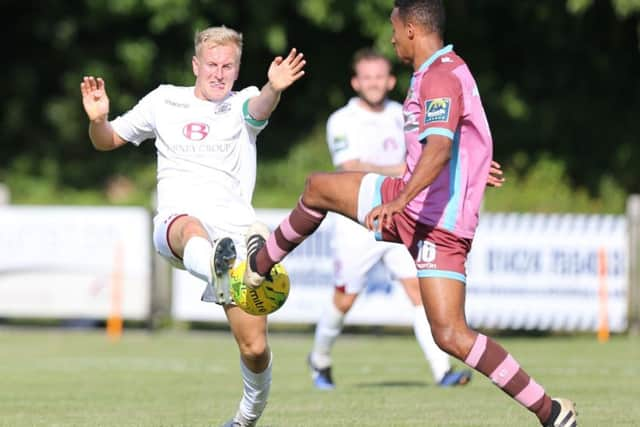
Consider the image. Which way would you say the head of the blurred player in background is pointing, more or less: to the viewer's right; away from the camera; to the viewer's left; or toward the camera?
toward the camera

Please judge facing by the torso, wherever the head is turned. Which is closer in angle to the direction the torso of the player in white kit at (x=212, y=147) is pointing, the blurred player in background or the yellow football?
the yellow football

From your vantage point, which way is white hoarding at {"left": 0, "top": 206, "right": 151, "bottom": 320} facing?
toward the camera

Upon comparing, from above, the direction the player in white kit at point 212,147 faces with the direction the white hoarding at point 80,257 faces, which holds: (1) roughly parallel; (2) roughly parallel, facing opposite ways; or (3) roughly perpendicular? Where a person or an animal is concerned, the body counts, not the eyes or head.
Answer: roughly parallel

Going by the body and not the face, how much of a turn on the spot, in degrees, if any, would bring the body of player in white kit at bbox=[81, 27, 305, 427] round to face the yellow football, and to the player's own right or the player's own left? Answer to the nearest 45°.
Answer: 0° — they already face it

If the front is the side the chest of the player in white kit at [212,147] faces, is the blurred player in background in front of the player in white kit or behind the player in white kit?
behind

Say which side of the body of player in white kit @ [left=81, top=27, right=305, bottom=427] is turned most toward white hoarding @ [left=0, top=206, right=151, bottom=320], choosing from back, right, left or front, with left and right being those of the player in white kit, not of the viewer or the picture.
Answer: back

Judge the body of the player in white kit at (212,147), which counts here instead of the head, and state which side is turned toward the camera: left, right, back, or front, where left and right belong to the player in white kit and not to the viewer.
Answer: front

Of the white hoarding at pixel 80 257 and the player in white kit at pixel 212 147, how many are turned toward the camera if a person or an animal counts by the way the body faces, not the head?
2

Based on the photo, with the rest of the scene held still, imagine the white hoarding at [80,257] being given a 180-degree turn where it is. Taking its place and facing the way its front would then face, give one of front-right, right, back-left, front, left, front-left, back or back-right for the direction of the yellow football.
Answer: back
